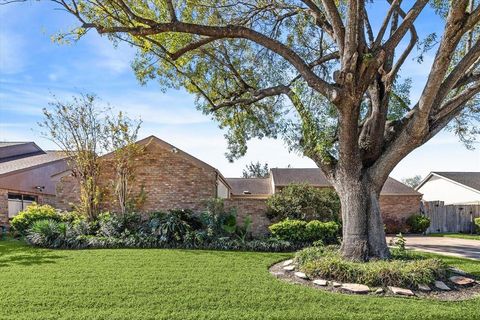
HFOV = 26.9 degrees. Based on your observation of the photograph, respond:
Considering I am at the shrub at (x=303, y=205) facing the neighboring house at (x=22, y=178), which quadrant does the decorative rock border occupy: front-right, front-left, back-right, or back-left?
back-left

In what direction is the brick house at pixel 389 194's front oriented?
toward the camera

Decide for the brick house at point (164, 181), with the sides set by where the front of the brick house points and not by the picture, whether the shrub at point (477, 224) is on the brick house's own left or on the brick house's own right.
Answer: on the brick house's own left

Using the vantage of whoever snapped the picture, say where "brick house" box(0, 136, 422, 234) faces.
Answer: facing the viewer

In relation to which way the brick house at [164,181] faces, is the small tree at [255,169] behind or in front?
behind
